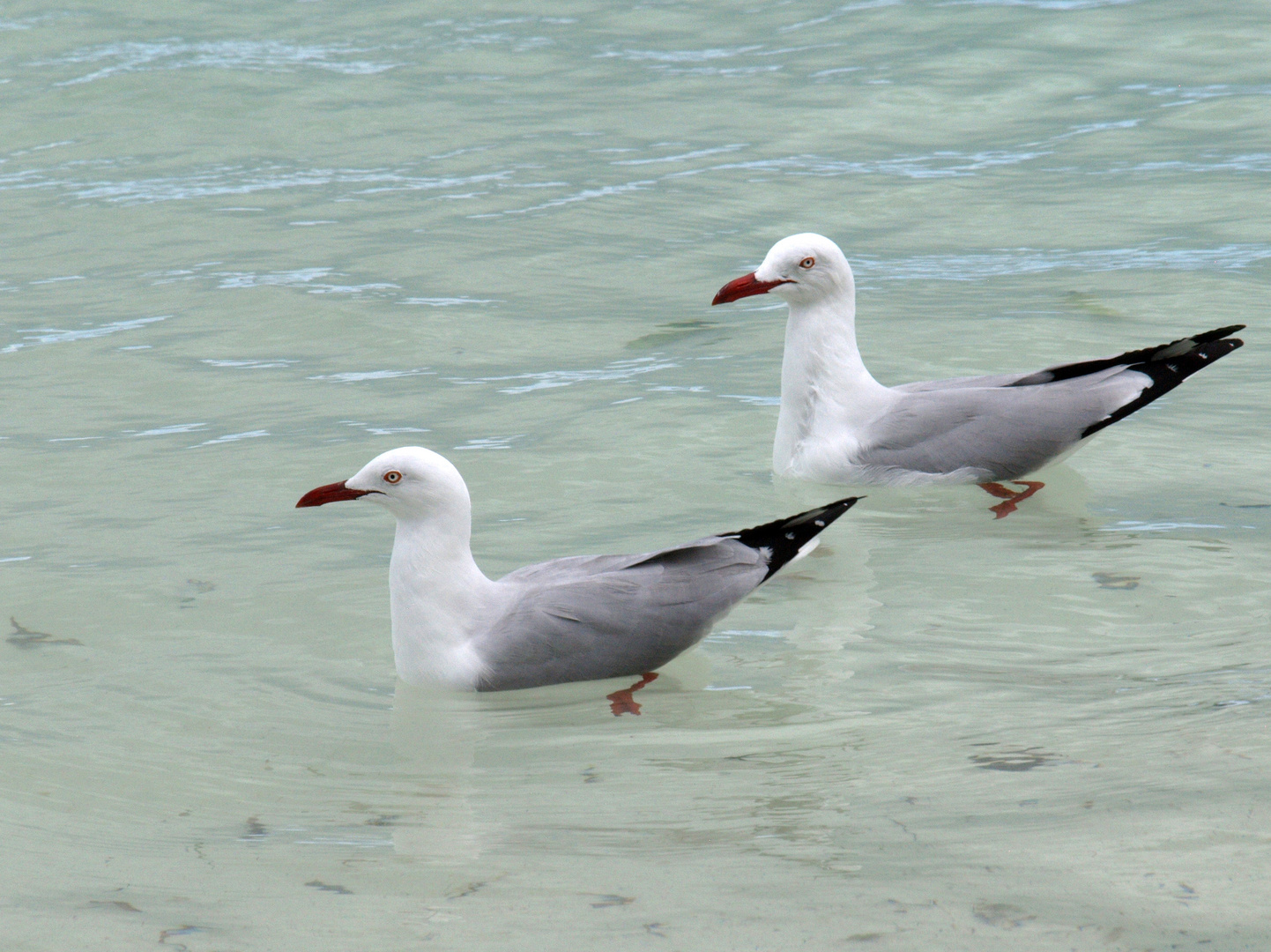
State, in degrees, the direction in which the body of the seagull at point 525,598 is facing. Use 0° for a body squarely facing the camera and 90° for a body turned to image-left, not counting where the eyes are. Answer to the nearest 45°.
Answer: approximately 90°

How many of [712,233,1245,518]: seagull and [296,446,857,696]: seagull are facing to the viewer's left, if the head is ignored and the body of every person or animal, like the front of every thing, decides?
2

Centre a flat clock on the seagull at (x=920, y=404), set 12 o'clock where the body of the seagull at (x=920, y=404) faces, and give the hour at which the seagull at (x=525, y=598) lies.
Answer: the seagull at (x=525, y=598) is roughly at 10 o'clock from the seagull at (x=920, y=404).

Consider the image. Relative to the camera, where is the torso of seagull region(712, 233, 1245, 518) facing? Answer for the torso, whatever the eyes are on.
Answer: to the viewer's left

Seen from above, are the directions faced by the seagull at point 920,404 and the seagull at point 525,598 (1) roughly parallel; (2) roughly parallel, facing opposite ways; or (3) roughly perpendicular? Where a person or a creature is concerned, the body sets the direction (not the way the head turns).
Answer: roughly parallel

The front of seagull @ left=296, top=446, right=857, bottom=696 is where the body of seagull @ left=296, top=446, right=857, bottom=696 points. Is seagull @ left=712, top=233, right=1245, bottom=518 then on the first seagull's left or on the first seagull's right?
on the first seagull's right
